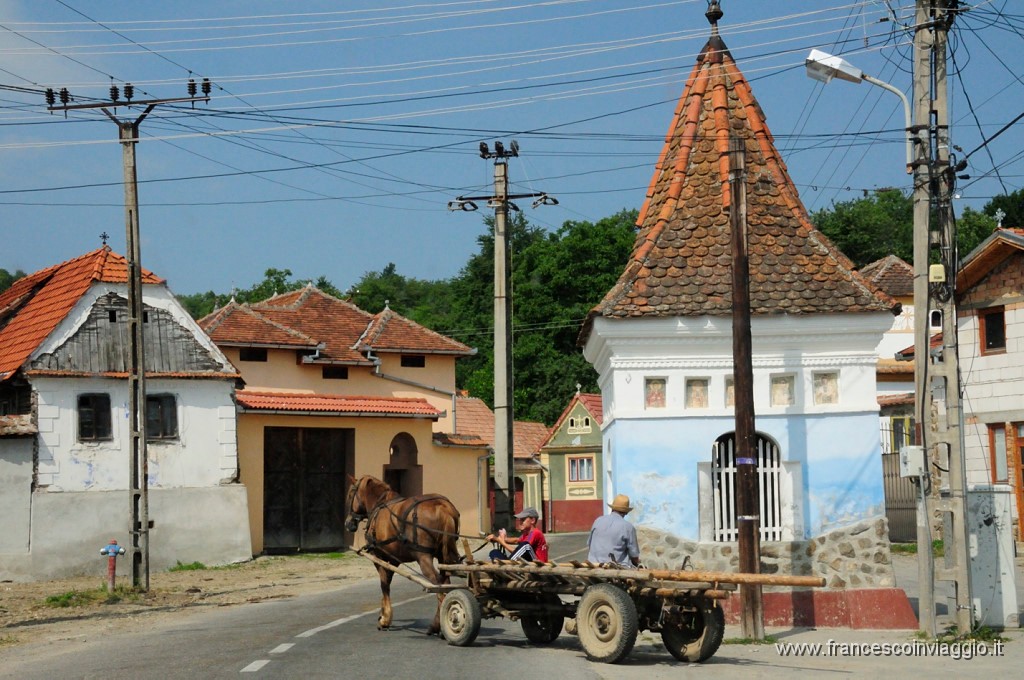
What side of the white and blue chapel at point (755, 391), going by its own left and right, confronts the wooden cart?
front

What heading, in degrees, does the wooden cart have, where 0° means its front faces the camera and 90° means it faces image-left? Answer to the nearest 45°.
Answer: approximately 135°

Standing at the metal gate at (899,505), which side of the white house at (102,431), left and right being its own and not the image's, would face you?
left

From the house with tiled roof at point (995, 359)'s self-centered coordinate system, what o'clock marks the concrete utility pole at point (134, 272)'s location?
The concrete utility pole is roughly at 12 o'clock from the house with tiled roof.

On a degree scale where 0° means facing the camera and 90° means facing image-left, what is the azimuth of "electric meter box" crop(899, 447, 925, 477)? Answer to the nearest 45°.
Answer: approximately 0°

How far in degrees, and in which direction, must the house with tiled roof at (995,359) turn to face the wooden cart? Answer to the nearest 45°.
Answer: approximately 45° to its left

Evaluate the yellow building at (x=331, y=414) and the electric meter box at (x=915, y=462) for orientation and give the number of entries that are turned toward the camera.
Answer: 2

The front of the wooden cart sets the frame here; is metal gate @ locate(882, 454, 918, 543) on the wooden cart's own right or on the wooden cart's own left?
on the wooden cart's own right

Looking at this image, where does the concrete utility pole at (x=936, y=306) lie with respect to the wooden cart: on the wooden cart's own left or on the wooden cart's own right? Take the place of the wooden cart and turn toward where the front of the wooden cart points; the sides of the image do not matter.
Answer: on the wooden cart's own right

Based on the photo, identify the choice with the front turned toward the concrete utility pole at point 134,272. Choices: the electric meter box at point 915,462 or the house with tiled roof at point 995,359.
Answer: the house with tiled roof

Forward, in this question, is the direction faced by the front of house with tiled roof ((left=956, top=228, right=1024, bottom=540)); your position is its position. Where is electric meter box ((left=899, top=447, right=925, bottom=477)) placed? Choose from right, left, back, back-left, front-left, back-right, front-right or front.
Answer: front-left
